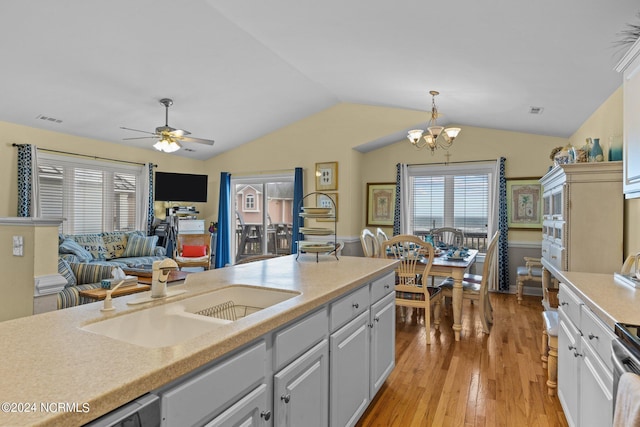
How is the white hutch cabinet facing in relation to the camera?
to the viewer's left

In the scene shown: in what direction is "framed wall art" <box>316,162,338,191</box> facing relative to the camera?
toward the camera

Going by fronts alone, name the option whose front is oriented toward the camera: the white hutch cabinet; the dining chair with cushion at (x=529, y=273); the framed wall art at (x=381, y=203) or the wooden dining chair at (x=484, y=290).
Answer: the framed wall art

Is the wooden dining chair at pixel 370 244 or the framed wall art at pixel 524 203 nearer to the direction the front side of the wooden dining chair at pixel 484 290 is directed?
the wooden dining chair

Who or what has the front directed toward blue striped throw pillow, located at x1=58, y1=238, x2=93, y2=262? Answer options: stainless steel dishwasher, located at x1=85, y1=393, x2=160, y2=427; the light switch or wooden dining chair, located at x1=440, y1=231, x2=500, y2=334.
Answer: the wooden dining chair

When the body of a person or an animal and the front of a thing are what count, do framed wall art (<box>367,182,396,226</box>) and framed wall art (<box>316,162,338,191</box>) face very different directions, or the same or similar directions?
same or similar directions

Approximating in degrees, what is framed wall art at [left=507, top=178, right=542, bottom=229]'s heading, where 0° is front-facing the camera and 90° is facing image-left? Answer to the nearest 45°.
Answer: approximately 0°

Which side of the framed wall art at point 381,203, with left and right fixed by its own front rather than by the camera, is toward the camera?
front

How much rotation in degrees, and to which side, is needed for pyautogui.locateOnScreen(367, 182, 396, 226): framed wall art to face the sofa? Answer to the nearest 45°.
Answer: approximately 45° to its right

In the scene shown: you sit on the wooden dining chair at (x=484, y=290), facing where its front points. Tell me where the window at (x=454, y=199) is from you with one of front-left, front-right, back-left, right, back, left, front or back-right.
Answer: right

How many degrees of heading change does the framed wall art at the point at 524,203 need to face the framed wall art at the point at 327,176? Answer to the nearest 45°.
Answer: approximately 90° to its right

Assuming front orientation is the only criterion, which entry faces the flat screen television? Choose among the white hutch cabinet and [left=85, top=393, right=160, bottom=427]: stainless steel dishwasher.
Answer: the white hutch cabinet

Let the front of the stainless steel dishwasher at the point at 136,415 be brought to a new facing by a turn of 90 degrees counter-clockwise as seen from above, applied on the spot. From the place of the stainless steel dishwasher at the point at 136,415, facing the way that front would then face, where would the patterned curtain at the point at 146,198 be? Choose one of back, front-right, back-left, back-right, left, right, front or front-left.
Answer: front-left

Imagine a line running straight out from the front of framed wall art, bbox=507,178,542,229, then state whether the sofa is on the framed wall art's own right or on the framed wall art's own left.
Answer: on the framed wall art's own right

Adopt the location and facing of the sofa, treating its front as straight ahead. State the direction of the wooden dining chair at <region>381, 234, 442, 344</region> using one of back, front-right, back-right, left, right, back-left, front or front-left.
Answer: front

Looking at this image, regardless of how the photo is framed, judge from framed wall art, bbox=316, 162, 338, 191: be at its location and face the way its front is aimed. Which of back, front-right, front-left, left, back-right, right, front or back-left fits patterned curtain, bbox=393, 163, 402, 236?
left

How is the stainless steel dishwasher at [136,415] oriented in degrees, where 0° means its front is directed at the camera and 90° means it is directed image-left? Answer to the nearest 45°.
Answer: approximately 315°

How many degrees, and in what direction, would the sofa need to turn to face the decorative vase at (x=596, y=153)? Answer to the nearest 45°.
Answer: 0° — it already faces it

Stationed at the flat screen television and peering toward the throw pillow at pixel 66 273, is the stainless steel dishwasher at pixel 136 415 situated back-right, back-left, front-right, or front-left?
front-left

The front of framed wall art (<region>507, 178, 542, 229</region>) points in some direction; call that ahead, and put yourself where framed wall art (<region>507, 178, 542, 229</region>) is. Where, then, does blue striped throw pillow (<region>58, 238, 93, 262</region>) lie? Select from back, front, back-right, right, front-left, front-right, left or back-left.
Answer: front-right

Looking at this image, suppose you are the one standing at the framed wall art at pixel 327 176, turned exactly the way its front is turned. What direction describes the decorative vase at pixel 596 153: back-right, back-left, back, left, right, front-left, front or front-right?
front-left

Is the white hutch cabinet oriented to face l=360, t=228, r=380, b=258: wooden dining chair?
yes
